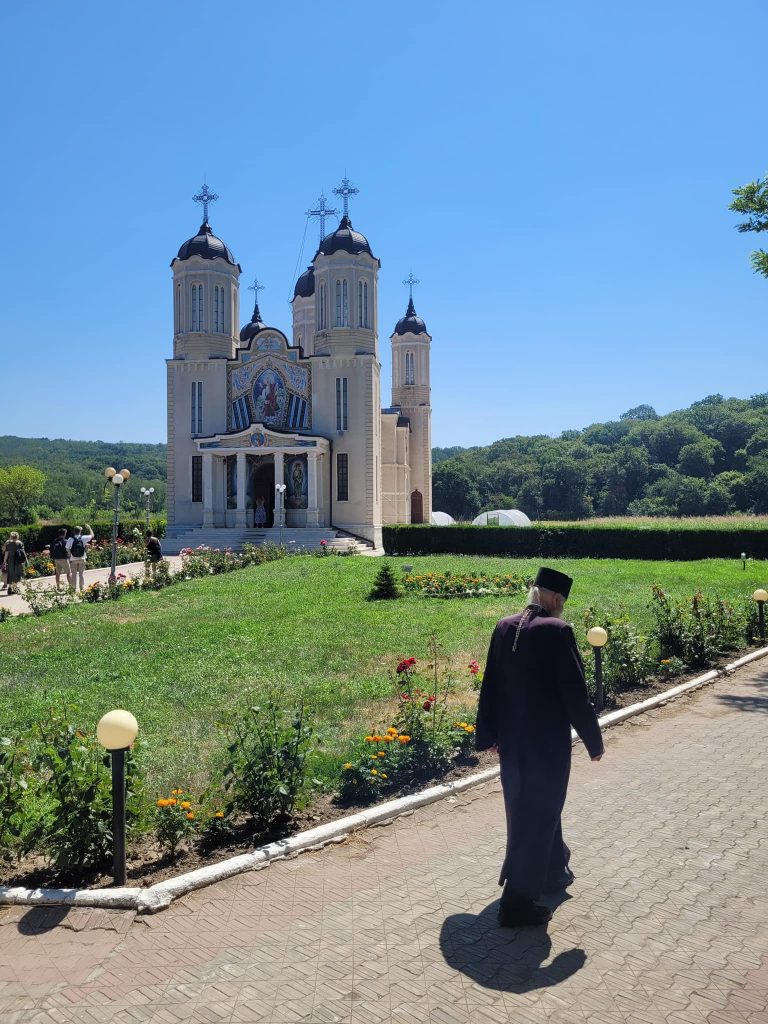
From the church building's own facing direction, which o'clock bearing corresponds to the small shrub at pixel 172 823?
The small shrub is roughly at 12 o'clock from the church building.

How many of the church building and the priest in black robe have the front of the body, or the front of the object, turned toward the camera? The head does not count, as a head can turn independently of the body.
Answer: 1

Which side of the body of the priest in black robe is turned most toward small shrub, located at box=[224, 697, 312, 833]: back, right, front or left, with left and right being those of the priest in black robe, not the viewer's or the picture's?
left

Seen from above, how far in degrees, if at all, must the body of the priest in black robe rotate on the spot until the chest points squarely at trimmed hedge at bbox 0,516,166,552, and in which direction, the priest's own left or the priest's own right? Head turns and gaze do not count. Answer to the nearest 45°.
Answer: approximately 90° to the priest's own left

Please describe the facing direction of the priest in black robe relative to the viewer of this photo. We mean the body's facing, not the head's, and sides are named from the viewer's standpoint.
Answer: facing away from the viewer and to the right of the viewer

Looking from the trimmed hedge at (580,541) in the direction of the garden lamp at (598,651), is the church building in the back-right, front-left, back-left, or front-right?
back-right

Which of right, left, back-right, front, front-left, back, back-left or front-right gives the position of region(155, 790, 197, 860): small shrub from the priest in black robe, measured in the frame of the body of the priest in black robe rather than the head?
back-left

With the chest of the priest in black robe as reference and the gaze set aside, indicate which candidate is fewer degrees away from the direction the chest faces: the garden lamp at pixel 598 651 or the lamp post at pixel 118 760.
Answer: the garden lamp
